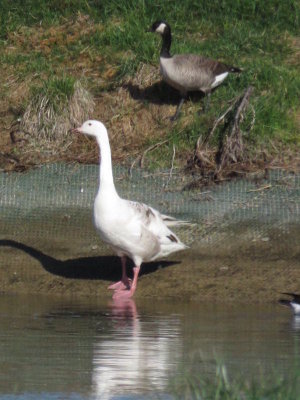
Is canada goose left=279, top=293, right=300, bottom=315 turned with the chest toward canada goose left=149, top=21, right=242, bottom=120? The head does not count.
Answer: no

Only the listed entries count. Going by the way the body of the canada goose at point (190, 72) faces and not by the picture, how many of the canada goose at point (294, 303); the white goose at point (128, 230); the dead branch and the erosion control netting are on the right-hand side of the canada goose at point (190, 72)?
0

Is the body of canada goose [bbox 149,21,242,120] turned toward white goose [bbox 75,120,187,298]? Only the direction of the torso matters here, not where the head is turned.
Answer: no

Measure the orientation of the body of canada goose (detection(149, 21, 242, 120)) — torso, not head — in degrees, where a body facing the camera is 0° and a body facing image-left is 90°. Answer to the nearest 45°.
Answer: approximately 90°

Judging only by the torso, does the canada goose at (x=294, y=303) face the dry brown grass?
no

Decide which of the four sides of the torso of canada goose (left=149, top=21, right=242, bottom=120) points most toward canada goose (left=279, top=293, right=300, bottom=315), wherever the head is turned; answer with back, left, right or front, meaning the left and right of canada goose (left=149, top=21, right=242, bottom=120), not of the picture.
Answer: left

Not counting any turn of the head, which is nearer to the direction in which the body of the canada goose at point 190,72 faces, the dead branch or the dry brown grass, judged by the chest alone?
the dry brown grass
